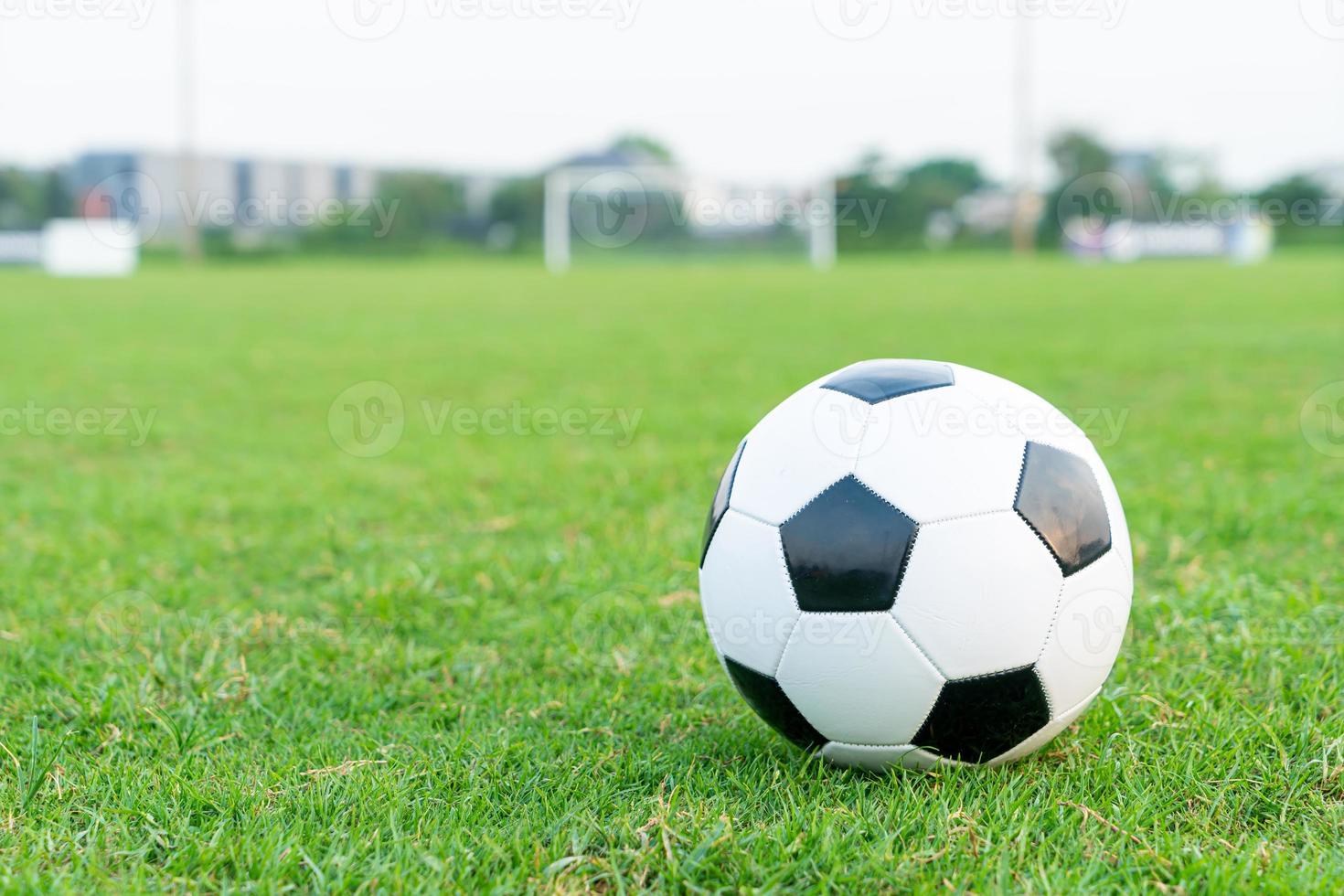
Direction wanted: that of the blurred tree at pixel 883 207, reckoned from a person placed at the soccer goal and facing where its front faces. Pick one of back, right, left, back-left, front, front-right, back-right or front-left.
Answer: back-left

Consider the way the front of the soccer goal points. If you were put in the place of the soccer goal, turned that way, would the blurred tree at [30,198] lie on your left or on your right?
on your right

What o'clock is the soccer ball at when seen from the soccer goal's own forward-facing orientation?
The soccer ball is roughly at 12 o'clock from the soccer goal.

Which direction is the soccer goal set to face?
toward the camera

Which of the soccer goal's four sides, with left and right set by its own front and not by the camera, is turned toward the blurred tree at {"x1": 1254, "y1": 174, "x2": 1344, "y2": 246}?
left

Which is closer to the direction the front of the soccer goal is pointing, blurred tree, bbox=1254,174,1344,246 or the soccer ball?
the soccer ball

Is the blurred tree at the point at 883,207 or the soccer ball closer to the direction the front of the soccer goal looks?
the soccer ball

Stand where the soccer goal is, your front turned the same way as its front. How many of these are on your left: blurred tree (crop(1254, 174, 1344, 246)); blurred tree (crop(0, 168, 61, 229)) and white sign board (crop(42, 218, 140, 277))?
1

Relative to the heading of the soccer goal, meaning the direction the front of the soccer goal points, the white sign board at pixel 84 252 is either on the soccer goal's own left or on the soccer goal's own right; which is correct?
on the soccer goal's own right
